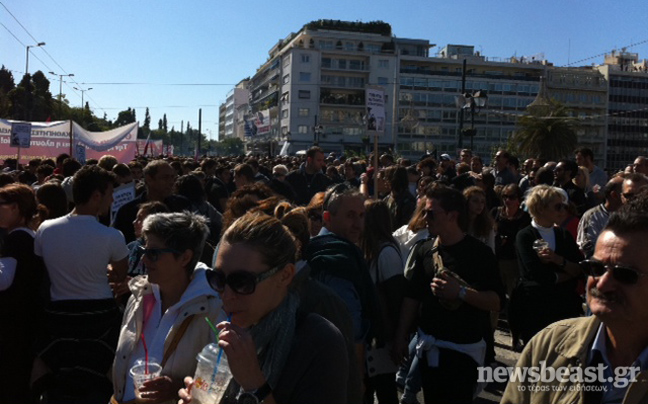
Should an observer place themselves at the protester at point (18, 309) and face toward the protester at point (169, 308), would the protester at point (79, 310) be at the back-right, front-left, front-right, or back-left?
front-left

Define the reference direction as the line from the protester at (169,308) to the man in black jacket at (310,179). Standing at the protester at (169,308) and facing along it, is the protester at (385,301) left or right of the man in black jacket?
right

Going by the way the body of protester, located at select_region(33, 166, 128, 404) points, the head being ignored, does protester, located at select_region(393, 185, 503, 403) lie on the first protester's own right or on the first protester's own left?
on the first protester's own right

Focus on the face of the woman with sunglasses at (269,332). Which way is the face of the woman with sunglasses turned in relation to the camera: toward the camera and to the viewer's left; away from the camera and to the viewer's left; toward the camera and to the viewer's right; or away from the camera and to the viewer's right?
toward the camera and to the viewer's left

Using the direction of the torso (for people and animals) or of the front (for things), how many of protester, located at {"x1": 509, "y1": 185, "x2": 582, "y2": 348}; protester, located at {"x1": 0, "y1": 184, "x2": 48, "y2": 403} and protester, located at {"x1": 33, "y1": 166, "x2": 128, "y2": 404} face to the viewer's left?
1

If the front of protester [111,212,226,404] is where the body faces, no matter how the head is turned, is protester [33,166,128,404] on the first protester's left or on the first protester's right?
on the first protester's right

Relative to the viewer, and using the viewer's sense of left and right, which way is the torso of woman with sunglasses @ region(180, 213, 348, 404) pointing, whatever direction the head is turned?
facing the viewer and to the left of the viewer

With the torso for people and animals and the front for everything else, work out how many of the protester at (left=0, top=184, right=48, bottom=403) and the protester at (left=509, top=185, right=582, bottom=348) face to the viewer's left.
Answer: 1

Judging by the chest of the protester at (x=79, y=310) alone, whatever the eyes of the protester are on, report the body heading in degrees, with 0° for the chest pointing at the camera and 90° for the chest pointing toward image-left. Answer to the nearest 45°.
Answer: approximately 225°
